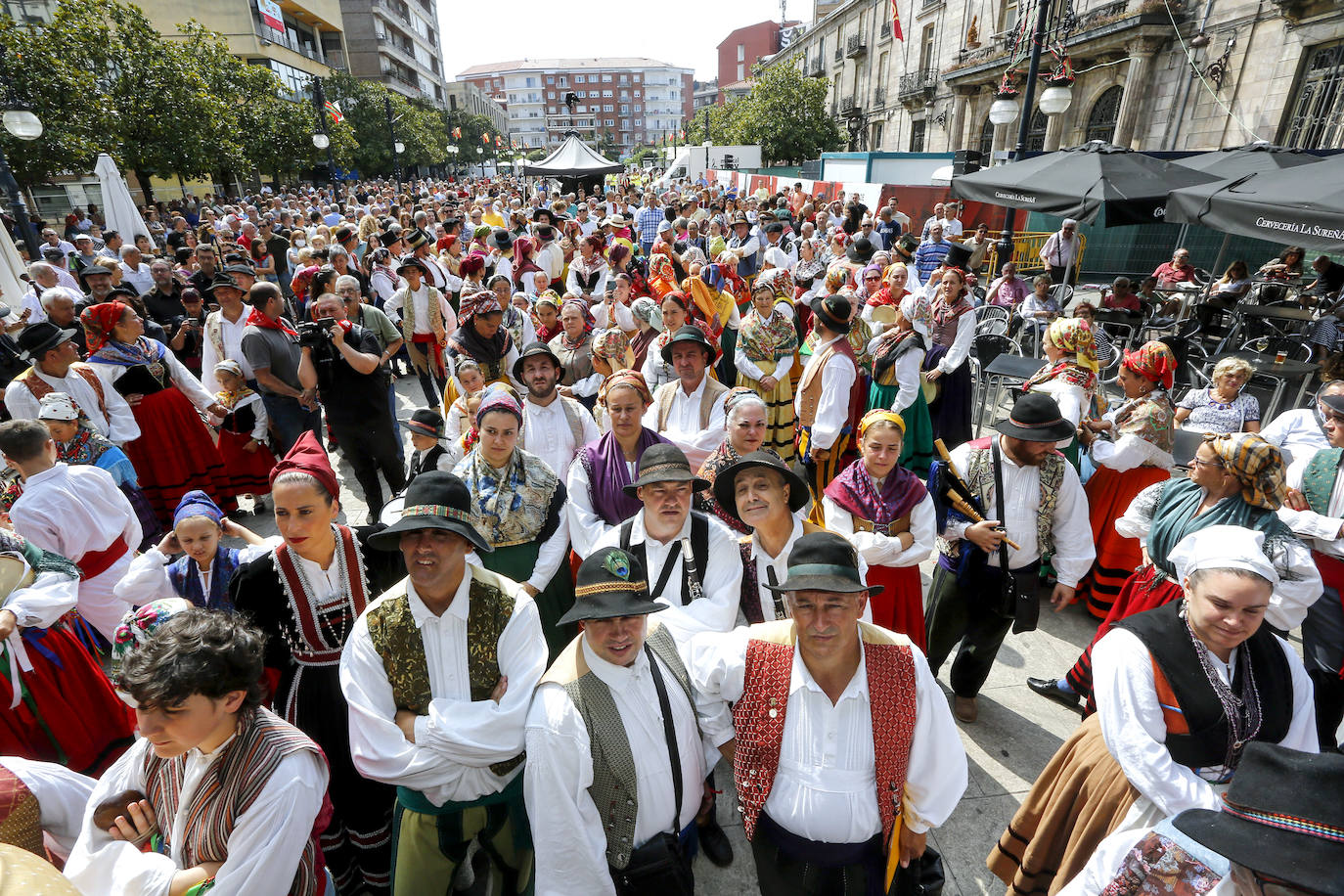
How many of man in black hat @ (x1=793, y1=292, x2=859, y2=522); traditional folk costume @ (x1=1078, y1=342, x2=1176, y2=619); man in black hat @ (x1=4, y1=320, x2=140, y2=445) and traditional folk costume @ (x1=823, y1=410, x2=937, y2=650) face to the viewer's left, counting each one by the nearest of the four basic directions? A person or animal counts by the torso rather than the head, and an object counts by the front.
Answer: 2

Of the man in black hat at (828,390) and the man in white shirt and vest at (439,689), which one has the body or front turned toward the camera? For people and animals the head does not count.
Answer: the man in white shirt and vest

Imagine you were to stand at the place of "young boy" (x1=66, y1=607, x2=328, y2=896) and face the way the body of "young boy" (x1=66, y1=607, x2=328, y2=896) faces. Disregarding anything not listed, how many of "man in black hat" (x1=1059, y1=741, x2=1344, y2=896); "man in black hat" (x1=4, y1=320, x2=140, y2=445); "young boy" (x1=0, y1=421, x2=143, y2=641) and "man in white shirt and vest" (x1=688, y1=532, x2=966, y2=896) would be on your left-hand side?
2

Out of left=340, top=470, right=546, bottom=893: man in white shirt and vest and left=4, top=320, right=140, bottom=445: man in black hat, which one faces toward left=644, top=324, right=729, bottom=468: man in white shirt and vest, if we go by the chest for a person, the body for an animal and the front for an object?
the man in black hat

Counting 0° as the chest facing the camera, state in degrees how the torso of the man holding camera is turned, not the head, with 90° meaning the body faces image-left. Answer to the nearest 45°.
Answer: approximately 45°

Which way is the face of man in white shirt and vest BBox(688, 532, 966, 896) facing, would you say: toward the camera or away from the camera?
toward the camera

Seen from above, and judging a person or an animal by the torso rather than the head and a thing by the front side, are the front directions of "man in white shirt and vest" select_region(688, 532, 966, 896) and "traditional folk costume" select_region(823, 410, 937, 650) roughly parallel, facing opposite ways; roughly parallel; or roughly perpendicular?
roughly parallel

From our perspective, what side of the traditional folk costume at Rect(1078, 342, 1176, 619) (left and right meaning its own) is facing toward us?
left

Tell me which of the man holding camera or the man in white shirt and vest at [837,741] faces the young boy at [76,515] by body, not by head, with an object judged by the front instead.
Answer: the man holding camera

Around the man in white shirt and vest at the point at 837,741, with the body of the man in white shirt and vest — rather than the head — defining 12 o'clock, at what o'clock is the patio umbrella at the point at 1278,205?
The patio umbrella is roughly at 7 o'clock from the man in white shirt and vest.

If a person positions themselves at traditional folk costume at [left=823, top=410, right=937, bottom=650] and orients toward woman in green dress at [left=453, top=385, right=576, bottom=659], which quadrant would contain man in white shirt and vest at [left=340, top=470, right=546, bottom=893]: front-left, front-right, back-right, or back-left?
front-left

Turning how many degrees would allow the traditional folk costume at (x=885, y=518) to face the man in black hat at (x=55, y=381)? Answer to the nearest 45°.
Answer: approximately 90° to its right

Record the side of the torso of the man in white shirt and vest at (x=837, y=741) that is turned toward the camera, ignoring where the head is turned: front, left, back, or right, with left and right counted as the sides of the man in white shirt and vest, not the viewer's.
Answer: front

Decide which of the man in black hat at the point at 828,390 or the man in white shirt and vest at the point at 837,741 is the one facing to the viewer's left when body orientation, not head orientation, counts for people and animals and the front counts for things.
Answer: the man in black hat
